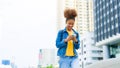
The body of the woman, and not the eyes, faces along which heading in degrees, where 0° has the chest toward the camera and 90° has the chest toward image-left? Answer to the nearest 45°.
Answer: approximately 315°
